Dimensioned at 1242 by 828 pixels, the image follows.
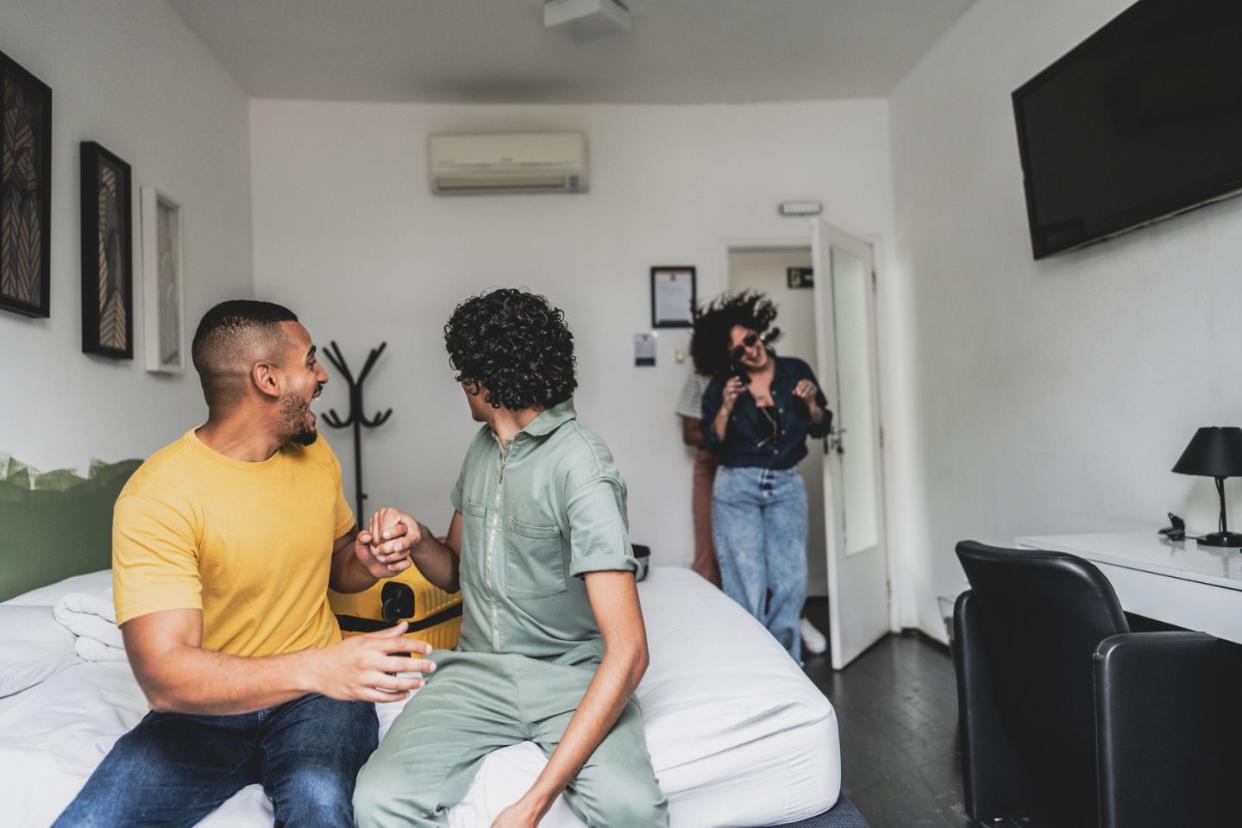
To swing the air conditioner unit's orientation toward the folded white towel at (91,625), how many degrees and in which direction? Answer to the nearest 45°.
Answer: approximately 45° to its right

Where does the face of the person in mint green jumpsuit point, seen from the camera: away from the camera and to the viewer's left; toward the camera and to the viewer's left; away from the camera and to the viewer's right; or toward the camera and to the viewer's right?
away from the camera and to the viewer's left

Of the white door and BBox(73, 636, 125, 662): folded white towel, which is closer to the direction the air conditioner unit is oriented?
the folded white towel

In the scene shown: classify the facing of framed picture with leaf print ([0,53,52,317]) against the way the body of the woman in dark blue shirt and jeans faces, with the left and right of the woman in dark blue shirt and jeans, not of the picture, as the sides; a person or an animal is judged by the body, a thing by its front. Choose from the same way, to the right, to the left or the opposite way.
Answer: to the left

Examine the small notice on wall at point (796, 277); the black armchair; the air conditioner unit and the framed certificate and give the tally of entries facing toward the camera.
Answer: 3

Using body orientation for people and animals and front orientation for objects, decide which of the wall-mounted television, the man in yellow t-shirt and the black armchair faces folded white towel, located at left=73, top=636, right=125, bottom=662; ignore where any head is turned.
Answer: the wall-mounted television

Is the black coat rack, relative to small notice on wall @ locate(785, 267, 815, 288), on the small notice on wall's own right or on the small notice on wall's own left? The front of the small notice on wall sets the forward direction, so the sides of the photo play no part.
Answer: on the small notice on wall's own right

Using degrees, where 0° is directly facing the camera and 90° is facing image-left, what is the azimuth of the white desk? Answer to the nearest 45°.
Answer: approximately 45°

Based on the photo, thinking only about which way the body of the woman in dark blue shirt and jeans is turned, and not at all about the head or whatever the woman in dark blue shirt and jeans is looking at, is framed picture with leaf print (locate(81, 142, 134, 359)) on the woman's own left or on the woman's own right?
on the woman's own right
